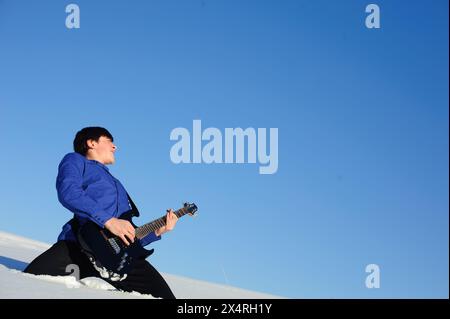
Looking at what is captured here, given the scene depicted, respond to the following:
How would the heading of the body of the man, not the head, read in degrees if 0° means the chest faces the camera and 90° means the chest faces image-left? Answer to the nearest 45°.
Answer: approximately 270°

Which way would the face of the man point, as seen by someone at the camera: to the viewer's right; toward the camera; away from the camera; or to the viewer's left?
to the viewer's right
